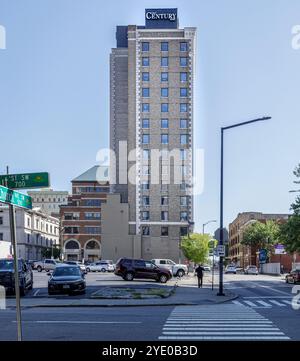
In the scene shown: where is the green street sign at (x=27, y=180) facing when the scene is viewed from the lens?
facing the viewer

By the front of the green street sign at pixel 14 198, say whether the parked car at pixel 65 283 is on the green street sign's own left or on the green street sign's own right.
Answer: on the green street sign's own left

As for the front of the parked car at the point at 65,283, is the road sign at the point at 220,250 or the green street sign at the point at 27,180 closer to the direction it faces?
the green street sign

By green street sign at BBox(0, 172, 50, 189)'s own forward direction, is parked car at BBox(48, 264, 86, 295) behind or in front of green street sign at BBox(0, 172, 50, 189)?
behind

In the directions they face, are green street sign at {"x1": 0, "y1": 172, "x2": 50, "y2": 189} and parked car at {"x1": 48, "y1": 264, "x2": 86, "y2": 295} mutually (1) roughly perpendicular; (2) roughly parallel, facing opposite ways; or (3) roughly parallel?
roughly parallel

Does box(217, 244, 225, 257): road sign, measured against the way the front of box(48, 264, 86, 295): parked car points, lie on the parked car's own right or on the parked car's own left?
on the parked car's own left

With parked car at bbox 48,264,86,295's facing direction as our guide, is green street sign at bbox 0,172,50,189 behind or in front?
in front

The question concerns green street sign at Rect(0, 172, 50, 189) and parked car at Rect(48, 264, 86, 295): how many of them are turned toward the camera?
2

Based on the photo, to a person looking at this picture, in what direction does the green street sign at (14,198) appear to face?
facing the viewer and to the right of the viewer

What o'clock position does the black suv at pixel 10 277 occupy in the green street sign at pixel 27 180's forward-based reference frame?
The black suv is roughly at 6 o'clock from the green street sign.

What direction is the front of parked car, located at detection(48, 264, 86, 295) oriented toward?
toward the camera

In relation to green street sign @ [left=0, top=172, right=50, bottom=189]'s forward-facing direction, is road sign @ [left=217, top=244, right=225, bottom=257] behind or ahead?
behind
